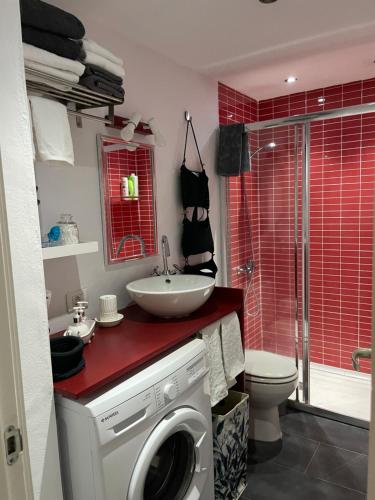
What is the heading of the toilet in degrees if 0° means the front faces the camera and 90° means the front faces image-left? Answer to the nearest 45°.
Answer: approximately 315°

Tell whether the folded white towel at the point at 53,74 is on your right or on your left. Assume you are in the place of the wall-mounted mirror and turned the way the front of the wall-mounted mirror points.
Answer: on your right

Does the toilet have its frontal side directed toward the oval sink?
no

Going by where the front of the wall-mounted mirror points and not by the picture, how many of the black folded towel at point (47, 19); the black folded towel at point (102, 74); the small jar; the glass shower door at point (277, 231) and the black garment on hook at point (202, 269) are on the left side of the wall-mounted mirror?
2

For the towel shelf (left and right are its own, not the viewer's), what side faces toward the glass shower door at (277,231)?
left

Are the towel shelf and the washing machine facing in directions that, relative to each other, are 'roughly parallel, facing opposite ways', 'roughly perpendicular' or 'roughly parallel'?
roughly parallel

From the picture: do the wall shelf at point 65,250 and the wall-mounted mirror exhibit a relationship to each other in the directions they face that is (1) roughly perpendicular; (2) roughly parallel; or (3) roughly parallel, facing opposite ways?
roughly parallel

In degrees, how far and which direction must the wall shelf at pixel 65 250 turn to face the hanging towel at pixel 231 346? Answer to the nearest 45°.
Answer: approximately 45° to its left

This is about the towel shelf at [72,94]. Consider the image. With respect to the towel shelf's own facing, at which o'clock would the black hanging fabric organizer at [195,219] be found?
The black hanging fabric organizer is roughly at 9 o'clock from the towel shelf.

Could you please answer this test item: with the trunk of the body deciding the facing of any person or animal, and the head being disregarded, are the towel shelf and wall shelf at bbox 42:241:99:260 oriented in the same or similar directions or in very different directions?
same or similar directions

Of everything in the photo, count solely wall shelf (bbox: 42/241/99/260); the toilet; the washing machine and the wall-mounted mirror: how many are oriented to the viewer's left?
0

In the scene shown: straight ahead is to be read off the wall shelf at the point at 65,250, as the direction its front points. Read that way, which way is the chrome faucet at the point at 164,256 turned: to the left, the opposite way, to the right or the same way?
the same way

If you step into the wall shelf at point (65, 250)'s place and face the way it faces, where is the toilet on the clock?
The toilet is roughly at 10 o'clock from the wall shelf.

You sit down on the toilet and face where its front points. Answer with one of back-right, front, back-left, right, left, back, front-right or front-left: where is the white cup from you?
right

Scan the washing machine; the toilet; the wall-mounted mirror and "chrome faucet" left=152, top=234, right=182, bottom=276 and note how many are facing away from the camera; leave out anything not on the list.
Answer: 0

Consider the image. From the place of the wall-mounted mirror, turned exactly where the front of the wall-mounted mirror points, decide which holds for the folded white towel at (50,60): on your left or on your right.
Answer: on your right

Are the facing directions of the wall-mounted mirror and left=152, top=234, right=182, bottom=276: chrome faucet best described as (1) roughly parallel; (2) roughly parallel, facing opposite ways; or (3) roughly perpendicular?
roughly parallel

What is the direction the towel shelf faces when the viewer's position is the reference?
facing the viewer and to the right of the viewer
